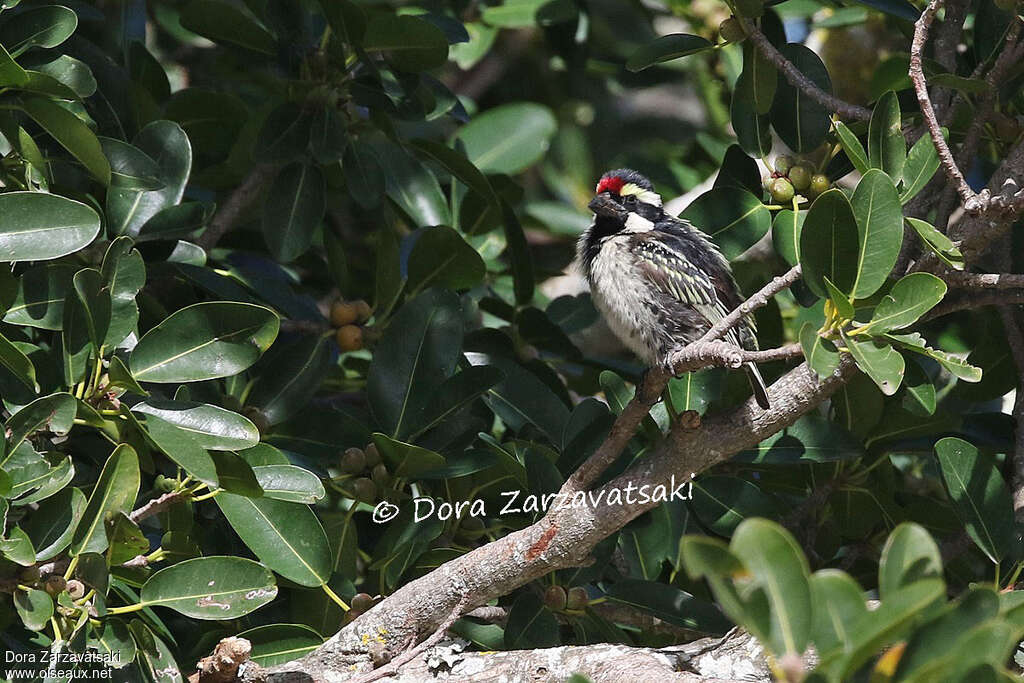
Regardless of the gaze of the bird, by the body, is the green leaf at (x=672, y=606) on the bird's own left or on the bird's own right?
on the bird's own left

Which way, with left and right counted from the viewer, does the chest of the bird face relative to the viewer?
facing the viewer and to the left of the viewer

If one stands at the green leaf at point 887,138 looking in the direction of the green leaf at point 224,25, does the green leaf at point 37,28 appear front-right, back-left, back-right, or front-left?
front-left

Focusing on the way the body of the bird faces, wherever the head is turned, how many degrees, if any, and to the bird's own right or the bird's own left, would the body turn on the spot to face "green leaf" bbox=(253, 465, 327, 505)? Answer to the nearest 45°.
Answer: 0° — it already faces it

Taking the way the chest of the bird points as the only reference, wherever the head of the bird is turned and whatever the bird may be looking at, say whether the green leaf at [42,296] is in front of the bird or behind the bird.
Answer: in front

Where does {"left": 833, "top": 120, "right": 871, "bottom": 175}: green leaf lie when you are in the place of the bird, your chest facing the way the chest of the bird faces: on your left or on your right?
on your left

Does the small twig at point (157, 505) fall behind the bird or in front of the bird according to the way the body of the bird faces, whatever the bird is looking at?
in front

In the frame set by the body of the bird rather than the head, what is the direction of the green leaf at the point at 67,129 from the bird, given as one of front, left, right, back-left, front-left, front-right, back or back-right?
front

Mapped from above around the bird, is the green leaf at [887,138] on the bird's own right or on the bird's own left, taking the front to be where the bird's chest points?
on the bird's own left

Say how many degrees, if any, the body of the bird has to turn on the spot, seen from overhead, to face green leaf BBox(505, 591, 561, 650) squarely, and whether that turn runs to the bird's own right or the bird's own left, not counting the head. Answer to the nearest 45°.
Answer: approximately 45° to the bird's own left
